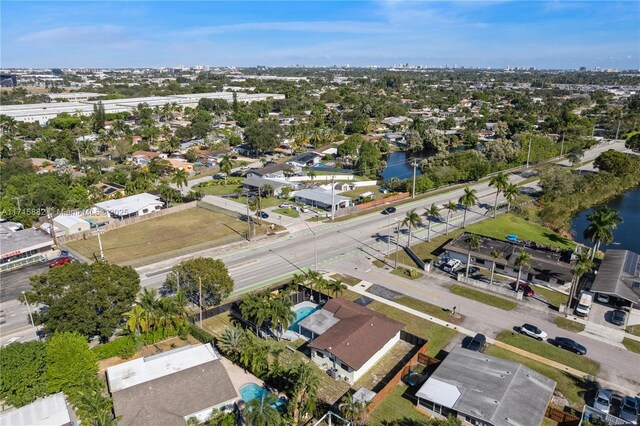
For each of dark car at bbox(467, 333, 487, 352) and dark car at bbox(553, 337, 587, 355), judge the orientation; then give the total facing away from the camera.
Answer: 0

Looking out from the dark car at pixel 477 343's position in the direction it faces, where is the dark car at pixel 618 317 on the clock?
the dark car at pixel 618 317 is roughly at 6 o'clock from the dark car at pixel 477 343.

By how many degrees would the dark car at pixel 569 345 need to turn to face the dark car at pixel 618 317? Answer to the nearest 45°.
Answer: approximately 90° to its left

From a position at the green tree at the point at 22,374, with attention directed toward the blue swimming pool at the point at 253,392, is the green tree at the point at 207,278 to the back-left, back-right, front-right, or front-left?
front-left

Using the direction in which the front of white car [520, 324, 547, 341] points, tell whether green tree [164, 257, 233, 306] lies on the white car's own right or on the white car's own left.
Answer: on the white car's own right

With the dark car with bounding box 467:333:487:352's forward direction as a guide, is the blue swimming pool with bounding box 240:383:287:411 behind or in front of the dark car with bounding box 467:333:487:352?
in front

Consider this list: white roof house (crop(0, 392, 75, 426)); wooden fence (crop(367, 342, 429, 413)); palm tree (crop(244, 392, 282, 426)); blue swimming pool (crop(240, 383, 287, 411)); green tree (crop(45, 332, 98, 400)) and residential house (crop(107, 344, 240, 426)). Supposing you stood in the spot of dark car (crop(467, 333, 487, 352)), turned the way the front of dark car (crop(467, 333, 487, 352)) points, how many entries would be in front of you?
6

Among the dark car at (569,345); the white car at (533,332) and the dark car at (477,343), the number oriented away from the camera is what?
0
